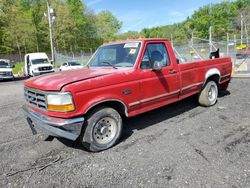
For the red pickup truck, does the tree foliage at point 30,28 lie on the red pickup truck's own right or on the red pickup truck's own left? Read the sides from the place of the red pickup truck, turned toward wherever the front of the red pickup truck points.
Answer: on the red pickup truck's own right
